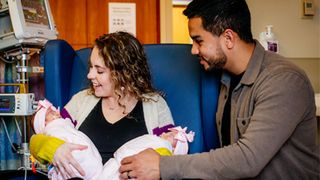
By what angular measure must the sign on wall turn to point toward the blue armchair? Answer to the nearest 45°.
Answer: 0° — it already faces it

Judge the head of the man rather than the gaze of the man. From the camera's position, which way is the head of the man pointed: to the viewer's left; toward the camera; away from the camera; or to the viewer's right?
to the viewer's left

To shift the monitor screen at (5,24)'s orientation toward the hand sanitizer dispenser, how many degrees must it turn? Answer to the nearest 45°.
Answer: approximately 45° to its left

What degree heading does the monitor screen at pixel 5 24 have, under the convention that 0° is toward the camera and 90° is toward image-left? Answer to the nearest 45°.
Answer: approximately 315°

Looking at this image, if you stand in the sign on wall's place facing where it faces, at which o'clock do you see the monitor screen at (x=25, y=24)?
The monitor screen is roughly at 1 o'clock from the sign on wall.

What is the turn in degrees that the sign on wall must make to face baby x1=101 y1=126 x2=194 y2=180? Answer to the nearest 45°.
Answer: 0° — it already faces them

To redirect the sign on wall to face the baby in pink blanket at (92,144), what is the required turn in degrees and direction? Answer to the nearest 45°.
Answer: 0° — it already faces them

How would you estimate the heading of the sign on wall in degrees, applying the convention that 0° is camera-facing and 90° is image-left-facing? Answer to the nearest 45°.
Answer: approximately 0°

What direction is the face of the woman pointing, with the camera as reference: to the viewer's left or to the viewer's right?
to the viewer's left
